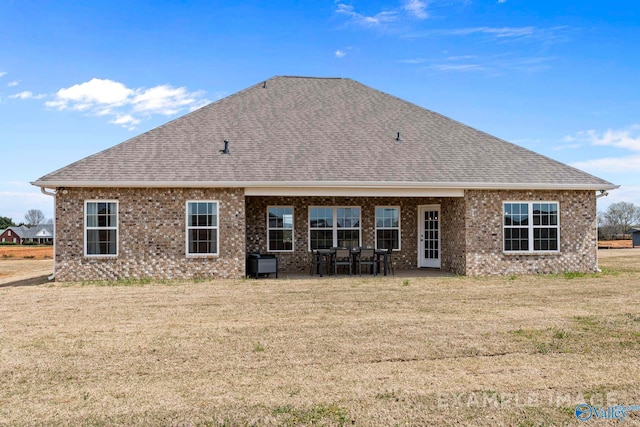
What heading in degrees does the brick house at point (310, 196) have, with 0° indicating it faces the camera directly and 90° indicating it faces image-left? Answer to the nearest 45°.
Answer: approximately 180°
